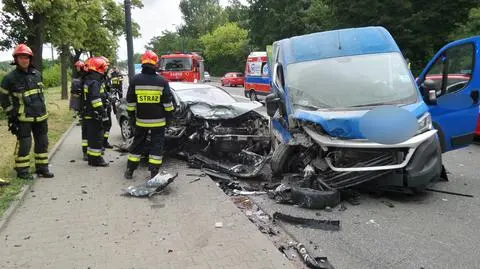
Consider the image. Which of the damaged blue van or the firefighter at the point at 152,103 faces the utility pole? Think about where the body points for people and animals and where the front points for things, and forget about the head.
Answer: the firefighter

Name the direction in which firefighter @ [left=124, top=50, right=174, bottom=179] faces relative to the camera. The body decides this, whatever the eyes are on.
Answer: away from the camera

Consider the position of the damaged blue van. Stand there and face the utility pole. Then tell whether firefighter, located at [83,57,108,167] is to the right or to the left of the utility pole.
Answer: left

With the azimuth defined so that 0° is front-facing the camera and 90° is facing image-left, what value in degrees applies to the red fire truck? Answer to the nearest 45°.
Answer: approximately 45°

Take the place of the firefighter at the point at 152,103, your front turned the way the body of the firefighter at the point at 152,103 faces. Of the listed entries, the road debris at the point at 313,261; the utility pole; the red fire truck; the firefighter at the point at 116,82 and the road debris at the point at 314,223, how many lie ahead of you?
3

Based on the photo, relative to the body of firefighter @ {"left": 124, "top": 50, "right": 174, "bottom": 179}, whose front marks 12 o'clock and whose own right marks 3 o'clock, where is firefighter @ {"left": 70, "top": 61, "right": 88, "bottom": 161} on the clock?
firefighter @ {"left": 70, "top": 61, "right": 88, "bottom": 161} is roughly at 11 o'clock from firefighter @ {"left": 124, "top": 50, "right": 174, "bottom": 179}.

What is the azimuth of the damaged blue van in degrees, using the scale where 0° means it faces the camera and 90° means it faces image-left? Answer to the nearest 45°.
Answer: approximately 0°

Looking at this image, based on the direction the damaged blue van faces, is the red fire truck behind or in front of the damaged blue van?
behind

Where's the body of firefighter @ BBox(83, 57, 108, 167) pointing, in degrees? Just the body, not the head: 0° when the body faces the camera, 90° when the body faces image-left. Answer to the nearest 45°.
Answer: approximately 270°

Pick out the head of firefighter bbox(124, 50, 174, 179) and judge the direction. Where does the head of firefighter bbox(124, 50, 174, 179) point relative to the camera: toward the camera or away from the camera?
away from the camera

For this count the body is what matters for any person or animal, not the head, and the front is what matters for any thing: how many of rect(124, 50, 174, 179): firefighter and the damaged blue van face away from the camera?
1

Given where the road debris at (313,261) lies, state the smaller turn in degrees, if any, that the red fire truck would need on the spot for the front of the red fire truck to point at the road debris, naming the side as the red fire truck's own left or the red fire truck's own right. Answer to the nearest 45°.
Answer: approximately 45° to the red fire truck's own left

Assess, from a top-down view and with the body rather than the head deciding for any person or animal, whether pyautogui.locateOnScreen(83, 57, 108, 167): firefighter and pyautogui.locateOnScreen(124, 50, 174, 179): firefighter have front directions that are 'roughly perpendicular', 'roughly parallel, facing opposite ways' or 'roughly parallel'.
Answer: roughly perpendicular
